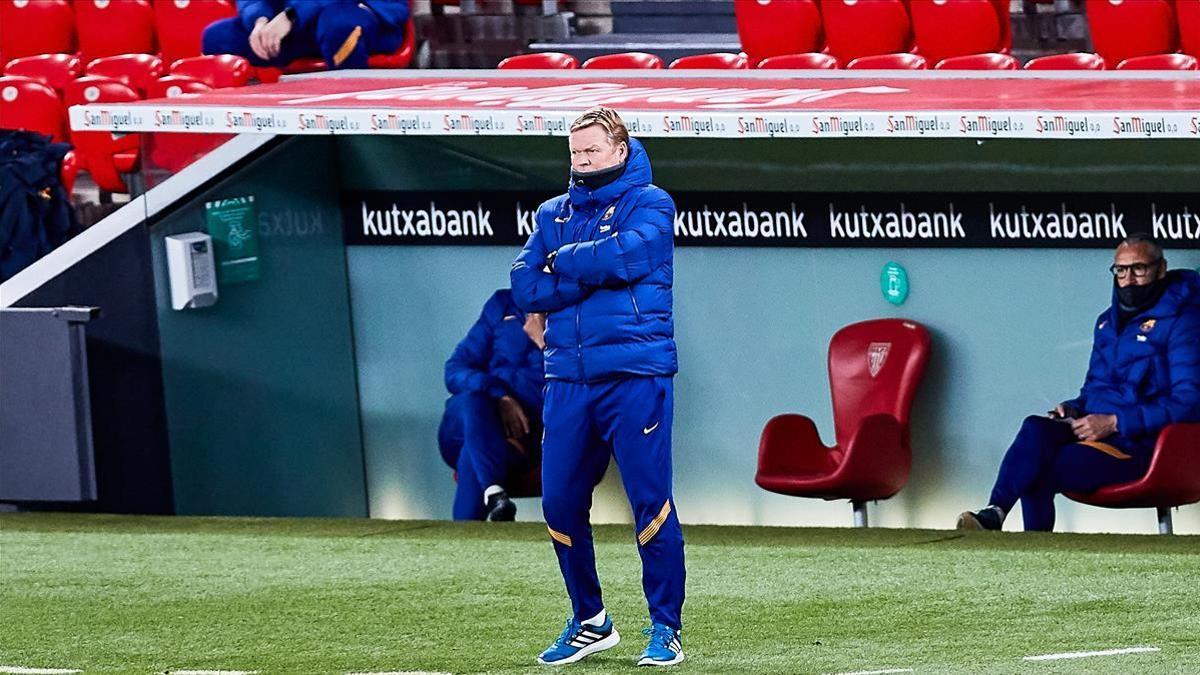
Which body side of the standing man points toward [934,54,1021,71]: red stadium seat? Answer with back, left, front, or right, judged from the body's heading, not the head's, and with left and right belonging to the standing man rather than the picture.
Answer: back

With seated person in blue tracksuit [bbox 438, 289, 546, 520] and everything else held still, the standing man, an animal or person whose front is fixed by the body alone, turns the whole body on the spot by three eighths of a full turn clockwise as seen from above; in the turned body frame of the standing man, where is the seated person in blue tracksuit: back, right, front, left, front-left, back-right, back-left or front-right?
front

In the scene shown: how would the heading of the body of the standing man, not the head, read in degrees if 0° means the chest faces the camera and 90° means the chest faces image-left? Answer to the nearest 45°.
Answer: approximately 45°

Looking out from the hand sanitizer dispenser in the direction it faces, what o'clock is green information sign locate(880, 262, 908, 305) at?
The green information sign is roughly at 11 o'clock from the hand sanitizer dispenser.

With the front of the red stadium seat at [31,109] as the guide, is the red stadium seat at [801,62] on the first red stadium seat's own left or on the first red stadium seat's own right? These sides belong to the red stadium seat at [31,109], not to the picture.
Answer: on the first red stadium seat's own left

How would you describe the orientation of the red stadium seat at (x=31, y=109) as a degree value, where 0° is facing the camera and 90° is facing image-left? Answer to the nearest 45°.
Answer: approximately 0°

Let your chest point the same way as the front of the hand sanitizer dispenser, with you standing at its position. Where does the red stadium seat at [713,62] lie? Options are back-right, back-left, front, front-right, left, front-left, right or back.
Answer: front-left
